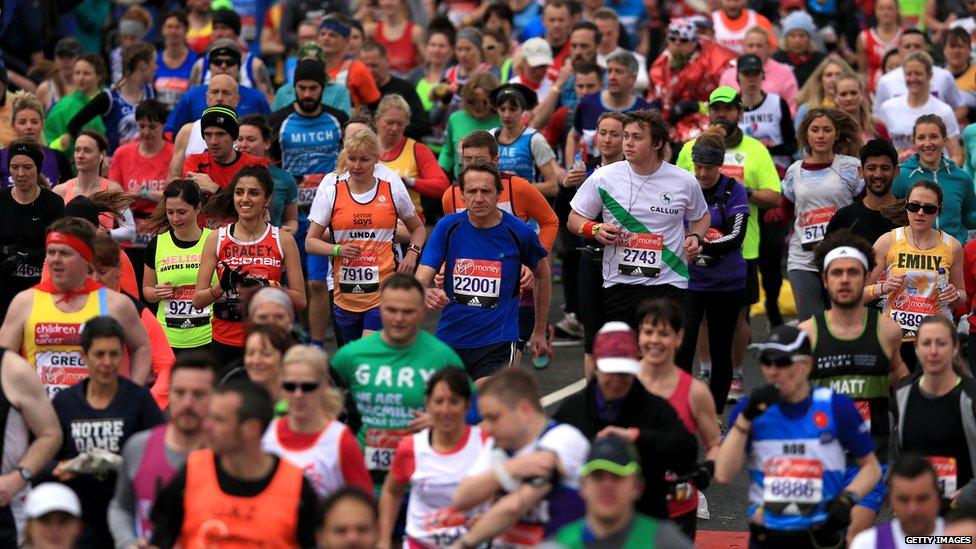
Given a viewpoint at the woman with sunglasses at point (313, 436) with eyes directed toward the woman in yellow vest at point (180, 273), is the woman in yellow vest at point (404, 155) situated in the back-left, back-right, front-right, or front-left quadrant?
front-right

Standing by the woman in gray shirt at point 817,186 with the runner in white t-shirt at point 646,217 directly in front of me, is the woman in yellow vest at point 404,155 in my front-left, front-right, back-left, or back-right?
front-right

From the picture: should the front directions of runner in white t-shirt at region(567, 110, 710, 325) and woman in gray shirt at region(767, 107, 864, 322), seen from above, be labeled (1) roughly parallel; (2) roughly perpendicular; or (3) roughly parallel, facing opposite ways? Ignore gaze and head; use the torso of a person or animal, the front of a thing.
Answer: roughly parallel

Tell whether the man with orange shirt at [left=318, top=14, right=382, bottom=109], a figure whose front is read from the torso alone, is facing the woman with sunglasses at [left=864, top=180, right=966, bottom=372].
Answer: no

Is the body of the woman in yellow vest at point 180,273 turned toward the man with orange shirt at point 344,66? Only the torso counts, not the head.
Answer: no

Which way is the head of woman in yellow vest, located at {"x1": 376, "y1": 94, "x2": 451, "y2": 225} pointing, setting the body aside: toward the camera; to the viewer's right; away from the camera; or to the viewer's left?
toward the camera

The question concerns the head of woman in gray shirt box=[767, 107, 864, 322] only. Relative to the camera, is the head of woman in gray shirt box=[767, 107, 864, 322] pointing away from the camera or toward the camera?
toward the camera

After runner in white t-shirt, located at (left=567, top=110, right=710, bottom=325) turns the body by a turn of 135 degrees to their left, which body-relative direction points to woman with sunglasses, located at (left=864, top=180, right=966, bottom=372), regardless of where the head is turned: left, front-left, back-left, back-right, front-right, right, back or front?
front-right

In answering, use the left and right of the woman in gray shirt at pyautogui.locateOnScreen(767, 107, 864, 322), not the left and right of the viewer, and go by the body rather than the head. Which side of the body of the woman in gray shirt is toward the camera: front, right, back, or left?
front

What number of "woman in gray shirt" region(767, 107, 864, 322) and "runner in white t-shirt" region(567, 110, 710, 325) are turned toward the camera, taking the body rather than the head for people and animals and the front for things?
2

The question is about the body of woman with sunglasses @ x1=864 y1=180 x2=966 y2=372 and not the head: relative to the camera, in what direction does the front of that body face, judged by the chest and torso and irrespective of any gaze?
toward the camera

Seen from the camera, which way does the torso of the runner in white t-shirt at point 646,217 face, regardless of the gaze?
toward the camera

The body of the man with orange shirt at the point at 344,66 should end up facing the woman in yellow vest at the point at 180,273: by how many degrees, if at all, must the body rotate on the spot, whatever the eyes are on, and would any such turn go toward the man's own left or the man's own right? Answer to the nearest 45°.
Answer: approximately 45° to the man's own left

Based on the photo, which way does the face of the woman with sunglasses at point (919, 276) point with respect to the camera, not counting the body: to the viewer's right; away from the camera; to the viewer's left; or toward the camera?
toward the camera

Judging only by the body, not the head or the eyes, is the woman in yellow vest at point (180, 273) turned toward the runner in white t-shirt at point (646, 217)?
no
